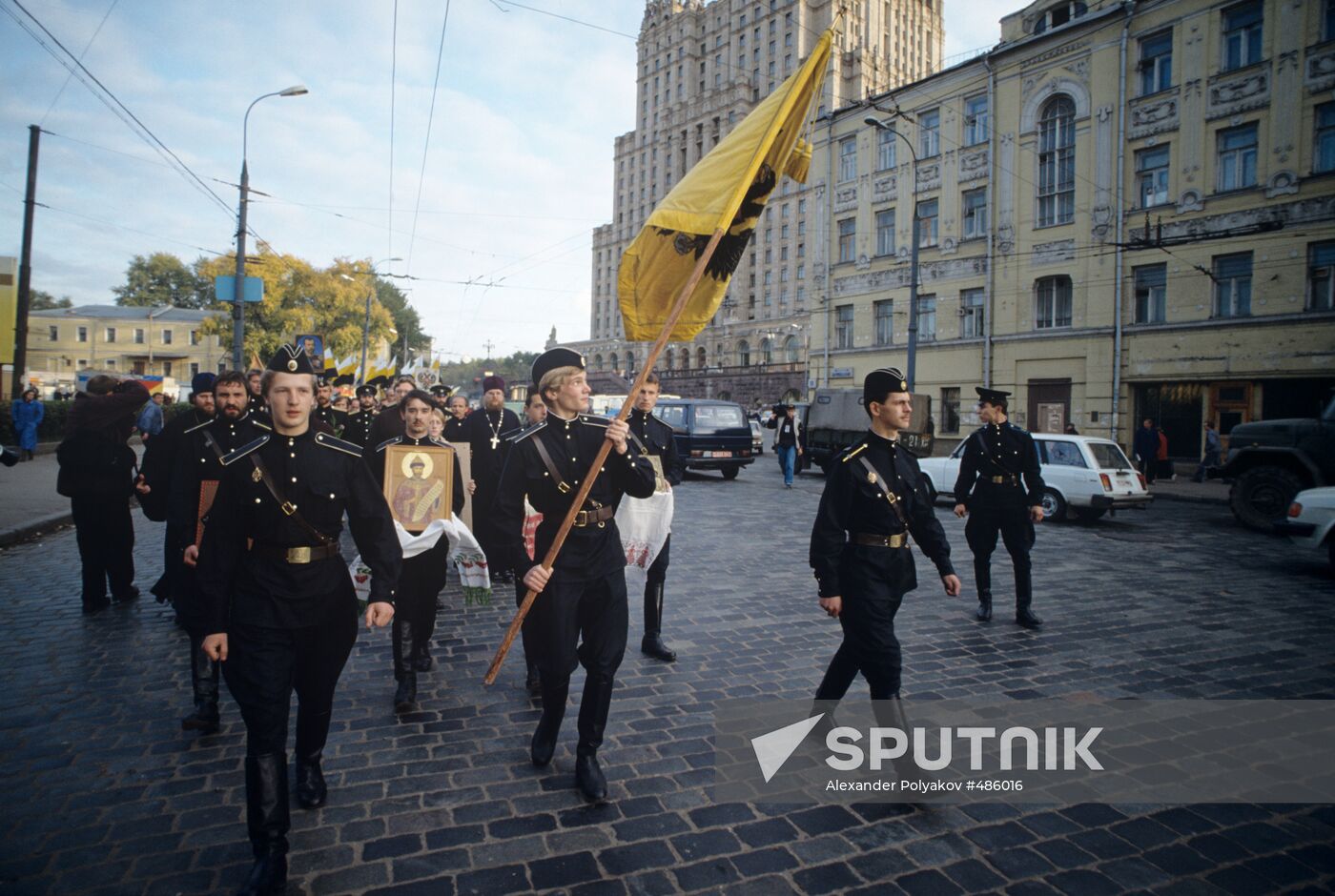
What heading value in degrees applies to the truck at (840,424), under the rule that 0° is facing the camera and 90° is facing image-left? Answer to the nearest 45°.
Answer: approximately 135°

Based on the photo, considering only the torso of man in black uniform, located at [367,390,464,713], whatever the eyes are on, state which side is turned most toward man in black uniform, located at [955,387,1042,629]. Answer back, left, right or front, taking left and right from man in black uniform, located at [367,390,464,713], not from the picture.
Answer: left

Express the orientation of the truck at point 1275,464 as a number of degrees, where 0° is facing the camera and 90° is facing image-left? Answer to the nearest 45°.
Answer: approximately 90°

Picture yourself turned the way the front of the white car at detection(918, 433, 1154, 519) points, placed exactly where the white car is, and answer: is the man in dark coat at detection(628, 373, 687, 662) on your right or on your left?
on your left

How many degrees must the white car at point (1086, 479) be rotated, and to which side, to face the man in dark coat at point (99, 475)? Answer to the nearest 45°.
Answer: approximately 90° to its left

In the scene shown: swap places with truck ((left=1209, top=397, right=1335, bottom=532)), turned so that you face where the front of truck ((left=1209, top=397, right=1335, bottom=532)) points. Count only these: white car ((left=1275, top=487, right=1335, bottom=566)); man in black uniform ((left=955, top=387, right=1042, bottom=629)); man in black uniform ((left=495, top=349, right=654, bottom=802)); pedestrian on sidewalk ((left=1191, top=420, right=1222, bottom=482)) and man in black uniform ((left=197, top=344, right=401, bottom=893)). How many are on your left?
4

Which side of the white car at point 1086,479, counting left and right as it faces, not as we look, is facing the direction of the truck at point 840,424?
front
